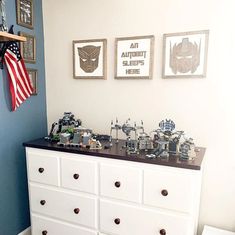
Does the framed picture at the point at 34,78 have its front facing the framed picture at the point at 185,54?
yes

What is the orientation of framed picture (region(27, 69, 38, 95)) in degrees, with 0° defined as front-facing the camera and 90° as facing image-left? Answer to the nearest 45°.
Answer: approximately 315°

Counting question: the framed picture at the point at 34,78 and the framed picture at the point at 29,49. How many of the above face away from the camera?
0

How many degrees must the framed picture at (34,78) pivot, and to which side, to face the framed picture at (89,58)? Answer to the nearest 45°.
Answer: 0° — it already faces it

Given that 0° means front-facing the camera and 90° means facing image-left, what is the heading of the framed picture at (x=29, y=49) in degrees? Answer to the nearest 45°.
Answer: approximately 315°

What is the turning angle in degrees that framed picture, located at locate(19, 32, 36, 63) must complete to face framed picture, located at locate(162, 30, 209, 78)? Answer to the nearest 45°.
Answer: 0° — it already faces it
